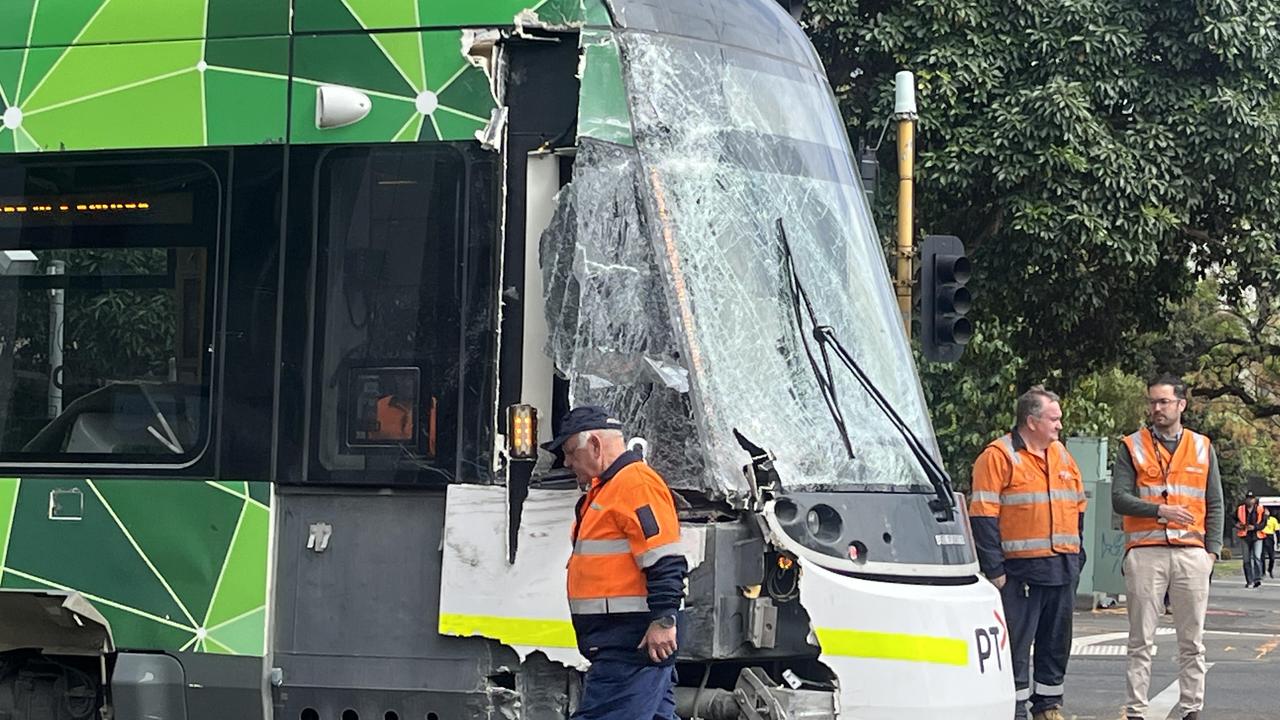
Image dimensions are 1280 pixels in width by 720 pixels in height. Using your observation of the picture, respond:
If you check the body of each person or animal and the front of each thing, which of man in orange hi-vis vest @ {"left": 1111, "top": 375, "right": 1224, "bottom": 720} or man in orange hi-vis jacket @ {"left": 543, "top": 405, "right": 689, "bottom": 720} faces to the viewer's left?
the man in orange hi-vis jacket

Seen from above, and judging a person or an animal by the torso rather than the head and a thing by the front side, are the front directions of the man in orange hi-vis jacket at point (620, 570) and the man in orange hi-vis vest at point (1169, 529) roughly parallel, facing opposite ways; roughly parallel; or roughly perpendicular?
roughly perpendicular

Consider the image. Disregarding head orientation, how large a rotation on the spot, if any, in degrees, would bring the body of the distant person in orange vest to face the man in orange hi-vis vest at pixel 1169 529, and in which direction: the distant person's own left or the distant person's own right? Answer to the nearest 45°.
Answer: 0° — they already face them

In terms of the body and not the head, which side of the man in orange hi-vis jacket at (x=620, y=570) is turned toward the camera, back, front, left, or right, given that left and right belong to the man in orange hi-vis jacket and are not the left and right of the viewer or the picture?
left

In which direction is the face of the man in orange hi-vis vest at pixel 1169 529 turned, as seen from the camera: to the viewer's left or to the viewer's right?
to the viewer's left

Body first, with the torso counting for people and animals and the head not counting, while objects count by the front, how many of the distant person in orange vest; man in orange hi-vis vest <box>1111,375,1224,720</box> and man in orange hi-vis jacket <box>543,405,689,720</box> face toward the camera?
2

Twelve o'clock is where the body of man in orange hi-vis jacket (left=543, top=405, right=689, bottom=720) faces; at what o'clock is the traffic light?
The traffic light is roughly at 4 o'clock from the man in orange hi-vis jacket.

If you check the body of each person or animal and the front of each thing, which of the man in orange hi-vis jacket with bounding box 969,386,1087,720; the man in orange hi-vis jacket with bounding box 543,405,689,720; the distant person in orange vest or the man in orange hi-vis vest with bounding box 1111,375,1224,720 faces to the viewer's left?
the man in orange hi-vis jacket with bounding box 543,405,689,720
